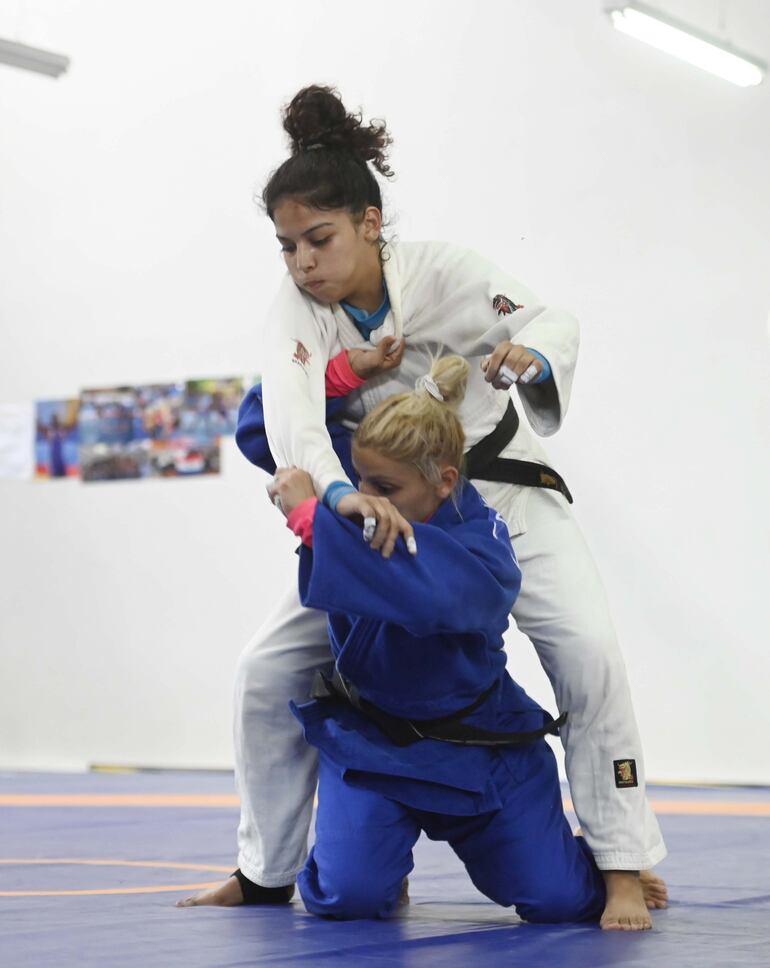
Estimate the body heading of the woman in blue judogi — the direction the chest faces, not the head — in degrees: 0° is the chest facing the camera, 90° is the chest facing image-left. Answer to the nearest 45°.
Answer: approximately 45°

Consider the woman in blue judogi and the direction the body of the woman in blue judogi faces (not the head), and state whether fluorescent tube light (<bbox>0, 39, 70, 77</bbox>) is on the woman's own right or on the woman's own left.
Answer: on the woman's own right

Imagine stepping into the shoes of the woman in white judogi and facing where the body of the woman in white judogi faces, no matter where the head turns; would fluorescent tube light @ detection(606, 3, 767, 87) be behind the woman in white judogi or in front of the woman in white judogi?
behind

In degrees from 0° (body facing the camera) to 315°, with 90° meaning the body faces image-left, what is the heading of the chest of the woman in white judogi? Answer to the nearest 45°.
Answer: approximately 45°

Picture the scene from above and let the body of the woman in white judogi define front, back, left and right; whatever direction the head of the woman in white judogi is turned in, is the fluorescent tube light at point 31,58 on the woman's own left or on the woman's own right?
on the woman's own right

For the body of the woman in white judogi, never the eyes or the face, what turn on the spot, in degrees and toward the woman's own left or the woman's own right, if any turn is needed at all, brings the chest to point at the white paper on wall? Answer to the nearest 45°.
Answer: approximately 90° to the woman's own right

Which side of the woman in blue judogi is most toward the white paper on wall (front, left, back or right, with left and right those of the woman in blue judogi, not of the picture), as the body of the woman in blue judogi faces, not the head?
right
